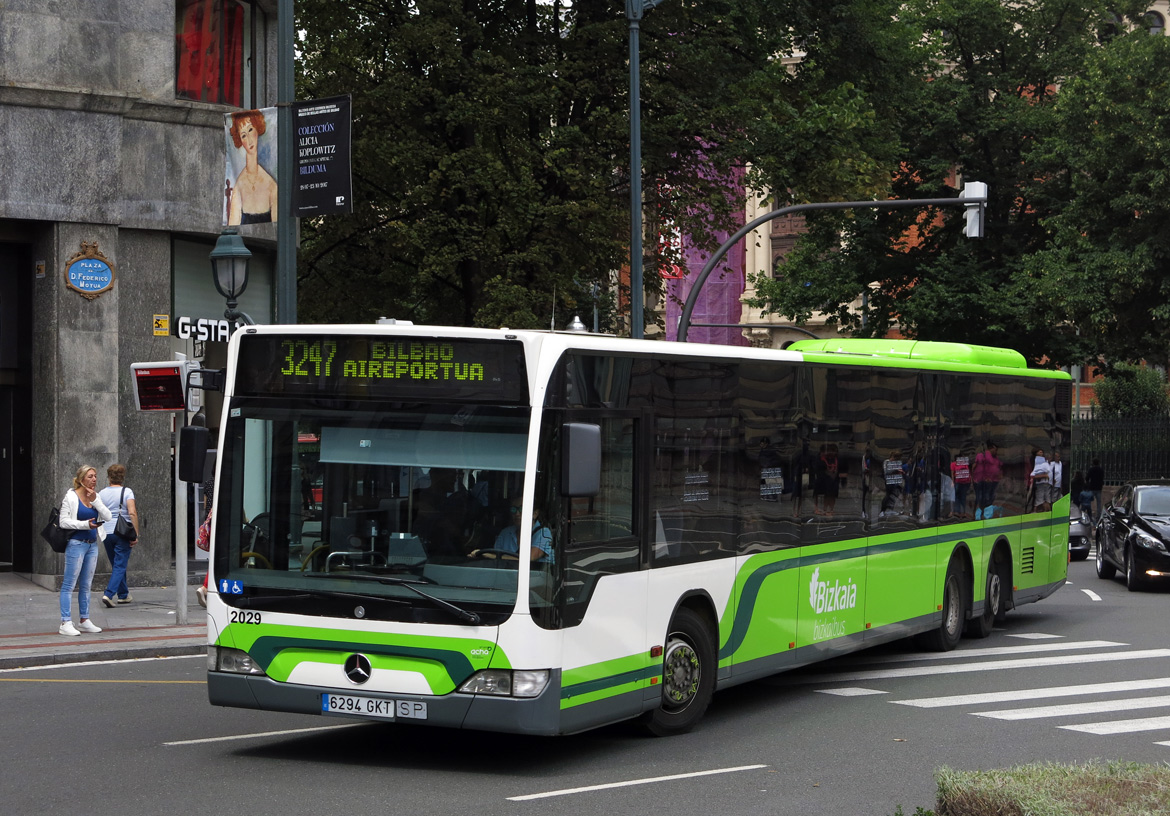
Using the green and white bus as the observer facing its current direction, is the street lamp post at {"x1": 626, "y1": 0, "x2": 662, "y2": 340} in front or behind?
behind

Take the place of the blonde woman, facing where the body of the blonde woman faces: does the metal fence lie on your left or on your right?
on your left

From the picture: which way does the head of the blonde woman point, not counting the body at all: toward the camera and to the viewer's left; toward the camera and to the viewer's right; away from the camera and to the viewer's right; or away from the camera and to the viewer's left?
toward the camera and to the viewer's right

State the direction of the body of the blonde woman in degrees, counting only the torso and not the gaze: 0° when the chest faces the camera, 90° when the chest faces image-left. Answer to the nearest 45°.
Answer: approximately 315°

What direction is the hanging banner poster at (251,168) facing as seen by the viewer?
toward the camera

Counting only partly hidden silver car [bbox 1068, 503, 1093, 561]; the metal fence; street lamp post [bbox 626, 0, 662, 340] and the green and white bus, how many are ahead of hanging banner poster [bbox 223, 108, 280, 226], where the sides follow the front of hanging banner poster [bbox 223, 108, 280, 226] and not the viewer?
1

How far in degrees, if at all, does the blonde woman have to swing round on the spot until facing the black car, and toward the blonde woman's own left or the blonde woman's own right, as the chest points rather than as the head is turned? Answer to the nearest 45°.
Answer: approximately 45° to the blonde woman's own left

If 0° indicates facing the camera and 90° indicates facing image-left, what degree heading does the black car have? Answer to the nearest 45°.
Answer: approximately 315°

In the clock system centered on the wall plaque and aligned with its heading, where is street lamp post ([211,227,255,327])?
The street lamp post is roughly at 11 o'clock from the wall plaque.

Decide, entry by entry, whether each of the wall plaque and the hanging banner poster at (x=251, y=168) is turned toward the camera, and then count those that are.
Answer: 2

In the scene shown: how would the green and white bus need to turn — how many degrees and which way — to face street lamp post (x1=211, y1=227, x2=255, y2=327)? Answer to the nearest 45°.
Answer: approximately 90° to its right

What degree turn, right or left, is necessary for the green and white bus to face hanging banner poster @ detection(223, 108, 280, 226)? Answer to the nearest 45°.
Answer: approximately 90° to its right

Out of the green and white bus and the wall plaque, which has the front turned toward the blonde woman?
the wall plaque

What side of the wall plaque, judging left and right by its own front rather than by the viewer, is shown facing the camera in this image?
front
